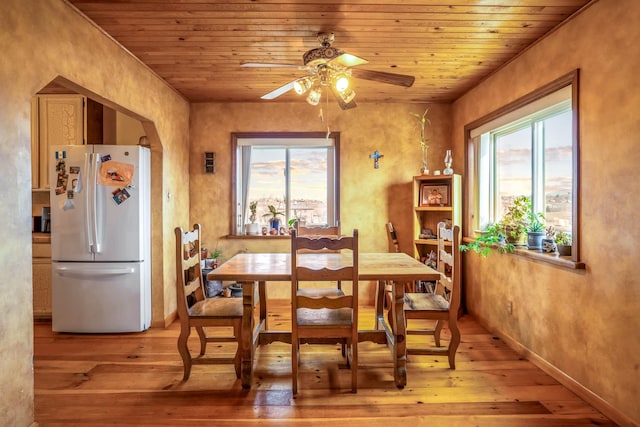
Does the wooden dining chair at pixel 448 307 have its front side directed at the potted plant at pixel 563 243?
no

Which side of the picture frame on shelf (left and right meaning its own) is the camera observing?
front

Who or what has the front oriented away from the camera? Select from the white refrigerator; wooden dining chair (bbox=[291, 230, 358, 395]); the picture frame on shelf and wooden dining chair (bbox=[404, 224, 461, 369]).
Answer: wooden dining chair (bbox=[291, 230, 358, 395])

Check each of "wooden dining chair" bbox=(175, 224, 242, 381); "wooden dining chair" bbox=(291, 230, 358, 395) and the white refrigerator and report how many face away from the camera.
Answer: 1

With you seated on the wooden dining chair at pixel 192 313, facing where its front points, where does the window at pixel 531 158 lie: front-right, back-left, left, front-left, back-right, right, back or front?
front

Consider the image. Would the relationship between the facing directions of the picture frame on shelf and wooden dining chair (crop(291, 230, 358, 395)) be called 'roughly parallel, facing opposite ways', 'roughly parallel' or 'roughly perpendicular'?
roughly parallel, facing opposite ways

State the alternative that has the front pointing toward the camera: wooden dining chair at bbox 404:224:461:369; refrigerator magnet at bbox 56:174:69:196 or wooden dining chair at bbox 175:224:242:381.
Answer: the refrigerator magnet

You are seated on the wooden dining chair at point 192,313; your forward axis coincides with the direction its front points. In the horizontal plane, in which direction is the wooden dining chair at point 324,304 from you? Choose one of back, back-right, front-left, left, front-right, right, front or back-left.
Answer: front-right

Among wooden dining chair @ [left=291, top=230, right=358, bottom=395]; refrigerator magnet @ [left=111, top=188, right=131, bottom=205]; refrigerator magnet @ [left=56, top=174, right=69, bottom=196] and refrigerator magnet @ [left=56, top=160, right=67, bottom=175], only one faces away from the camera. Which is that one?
the wooden dining chair

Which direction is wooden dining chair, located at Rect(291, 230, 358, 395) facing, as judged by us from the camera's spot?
facing away from the viewer

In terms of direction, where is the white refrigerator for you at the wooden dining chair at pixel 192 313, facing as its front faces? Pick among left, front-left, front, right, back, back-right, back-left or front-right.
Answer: back-left

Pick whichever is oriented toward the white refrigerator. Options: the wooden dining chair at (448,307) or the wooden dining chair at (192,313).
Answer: the wooden dining chair at (448,307)

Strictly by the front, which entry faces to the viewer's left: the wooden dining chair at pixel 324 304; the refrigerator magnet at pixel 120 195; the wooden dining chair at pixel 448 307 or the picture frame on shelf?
the wooden dining chair at pixel 448 307

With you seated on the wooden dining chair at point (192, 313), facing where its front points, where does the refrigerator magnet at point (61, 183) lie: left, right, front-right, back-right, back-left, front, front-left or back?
back-left

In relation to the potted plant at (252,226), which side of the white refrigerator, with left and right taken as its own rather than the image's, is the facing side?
left

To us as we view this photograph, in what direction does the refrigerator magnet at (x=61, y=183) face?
facing the viewer

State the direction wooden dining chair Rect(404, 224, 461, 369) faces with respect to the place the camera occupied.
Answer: facing to the left of the viewer

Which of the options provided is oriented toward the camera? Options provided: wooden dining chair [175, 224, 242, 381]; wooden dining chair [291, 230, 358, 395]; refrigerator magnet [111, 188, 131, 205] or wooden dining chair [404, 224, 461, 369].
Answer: the refrigerator magnet

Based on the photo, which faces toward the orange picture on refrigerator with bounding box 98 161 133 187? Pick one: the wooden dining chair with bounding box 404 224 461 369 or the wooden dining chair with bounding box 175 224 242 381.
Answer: the wooden dining chair with bounding box 404 224 461 369
